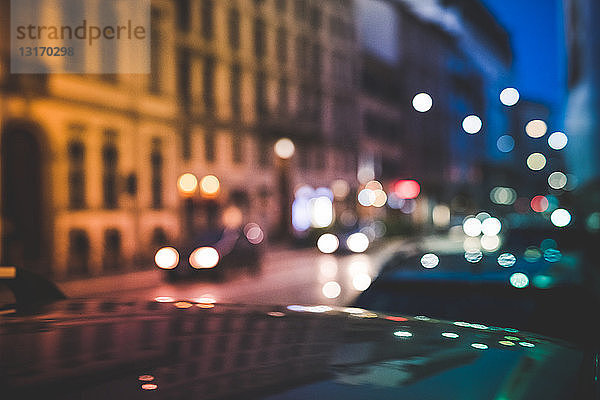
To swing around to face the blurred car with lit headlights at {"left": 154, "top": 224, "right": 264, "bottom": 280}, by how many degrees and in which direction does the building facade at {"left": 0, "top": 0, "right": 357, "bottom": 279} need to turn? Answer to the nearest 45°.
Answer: approximately 45° to its right

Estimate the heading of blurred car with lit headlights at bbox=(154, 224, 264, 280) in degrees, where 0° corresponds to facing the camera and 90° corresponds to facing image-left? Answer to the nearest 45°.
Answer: approximately 45°

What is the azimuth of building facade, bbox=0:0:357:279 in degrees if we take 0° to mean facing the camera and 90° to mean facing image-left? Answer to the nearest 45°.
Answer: approximately 315°

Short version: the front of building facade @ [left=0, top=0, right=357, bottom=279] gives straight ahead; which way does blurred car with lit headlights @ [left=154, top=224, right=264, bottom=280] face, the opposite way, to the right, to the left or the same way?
to the right
